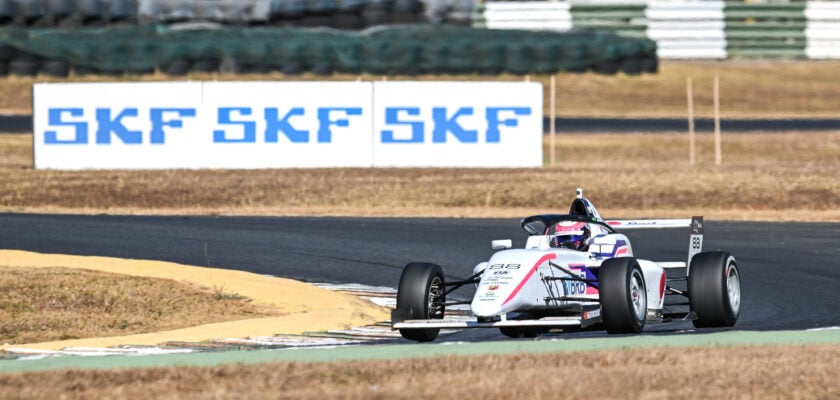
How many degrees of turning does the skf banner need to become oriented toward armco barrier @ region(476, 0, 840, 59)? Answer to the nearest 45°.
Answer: approximately 135° to its left

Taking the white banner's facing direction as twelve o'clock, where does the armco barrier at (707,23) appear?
The armco barrier is roughly at 7 o'clock from the white banner.

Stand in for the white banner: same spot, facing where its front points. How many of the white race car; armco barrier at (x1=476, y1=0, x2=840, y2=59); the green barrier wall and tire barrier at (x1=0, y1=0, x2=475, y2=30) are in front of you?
1

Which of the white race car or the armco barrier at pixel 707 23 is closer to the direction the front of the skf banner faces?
the white race car

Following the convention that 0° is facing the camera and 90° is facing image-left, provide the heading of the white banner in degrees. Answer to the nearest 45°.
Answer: approximately 0°

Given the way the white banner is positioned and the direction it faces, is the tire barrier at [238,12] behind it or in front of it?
behind

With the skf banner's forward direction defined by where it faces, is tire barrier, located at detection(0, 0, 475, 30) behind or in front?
behind

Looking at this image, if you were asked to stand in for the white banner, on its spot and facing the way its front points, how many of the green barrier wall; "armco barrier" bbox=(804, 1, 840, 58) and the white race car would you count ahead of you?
1

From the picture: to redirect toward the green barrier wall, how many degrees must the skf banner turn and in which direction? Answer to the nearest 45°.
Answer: approximately 180°

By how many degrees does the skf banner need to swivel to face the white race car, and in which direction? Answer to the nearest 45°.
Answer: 0° — it already faces it

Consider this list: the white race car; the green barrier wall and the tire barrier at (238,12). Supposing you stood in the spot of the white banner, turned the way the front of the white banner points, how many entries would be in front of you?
1

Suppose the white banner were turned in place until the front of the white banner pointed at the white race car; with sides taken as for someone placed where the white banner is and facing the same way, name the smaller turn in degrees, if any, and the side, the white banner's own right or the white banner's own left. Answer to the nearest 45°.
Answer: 0° — it already faces it
